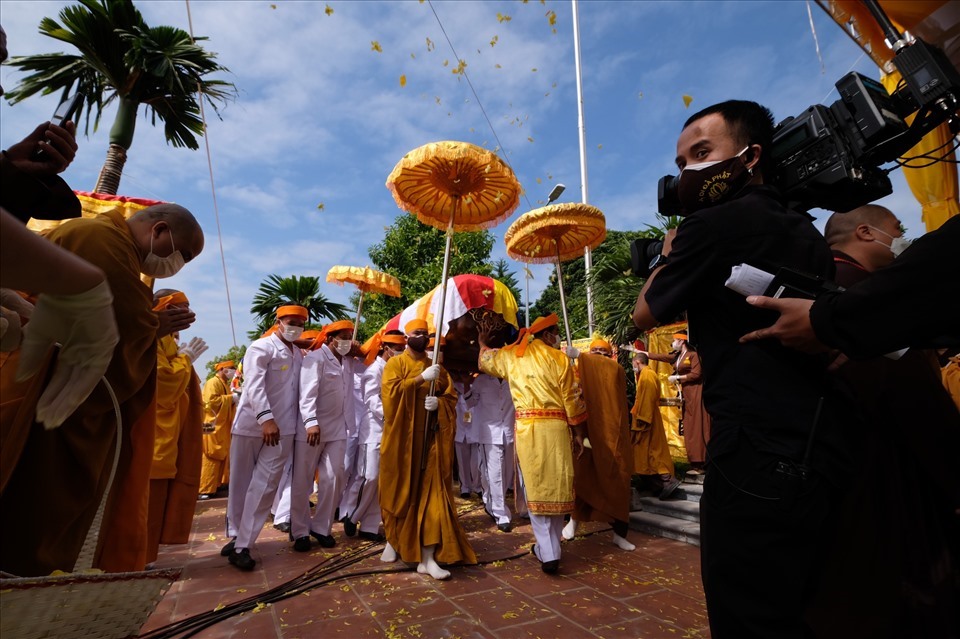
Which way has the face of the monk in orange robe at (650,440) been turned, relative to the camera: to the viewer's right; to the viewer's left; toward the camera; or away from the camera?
to the viewer's left

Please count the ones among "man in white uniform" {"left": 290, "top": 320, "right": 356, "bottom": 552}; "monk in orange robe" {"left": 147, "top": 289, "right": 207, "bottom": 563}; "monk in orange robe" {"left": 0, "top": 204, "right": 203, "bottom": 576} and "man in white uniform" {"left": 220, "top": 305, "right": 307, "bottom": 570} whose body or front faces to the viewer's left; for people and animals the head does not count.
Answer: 0

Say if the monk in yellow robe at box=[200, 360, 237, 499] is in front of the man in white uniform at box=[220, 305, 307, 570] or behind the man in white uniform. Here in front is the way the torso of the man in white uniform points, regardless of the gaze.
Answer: behind

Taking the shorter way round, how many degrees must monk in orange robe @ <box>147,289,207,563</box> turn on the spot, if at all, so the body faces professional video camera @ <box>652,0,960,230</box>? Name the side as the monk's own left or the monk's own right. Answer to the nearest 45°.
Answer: approximately 45° to the monk's own right

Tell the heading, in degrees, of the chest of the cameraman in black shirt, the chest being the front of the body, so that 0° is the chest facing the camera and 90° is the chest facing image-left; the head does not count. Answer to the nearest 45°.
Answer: approximately 90°

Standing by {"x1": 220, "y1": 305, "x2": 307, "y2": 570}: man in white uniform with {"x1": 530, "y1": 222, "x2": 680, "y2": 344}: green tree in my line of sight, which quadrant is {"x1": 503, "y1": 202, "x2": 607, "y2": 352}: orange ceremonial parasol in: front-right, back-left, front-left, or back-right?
front-right

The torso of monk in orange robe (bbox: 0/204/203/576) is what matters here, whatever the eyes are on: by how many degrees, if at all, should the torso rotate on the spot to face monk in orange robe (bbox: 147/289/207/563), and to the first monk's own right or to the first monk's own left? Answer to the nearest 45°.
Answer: approximately 90° to the first monk's own left

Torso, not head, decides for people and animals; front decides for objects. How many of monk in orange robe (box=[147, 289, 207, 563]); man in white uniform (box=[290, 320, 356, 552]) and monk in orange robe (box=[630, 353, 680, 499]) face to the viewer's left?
1

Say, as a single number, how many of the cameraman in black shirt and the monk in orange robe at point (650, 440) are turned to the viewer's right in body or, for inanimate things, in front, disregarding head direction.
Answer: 0

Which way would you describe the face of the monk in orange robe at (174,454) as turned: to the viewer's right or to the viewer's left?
to the viewer's right

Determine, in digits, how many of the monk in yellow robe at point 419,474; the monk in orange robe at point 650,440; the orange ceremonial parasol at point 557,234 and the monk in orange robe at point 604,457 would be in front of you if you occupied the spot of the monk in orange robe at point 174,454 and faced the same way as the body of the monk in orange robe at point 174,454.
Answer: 4

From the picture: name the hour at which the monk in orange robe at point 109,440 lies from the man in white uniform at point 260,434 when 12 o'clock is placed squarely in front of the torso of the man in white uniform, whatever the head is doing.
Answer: The monk in orange robe is roughly at 2 o'clock from the man in white uniform.

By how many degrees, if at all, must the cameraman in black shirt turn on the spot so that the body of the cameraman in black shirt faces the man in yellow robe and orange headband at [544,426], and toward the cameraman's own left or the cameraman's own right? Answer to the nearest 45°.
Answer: approximately 45° to the cameraman's own right

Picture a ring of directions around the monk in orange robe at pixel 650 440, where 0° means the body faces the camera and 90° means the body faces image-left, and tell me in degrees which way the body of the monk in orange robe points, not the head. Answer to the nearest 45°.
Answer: approximately 90°

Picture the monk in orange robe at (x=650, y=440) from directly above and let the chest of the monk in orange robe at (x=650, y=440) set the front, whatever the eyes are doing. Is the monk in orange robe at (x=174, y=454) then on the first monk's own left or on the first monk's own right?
on the first monk's own left
